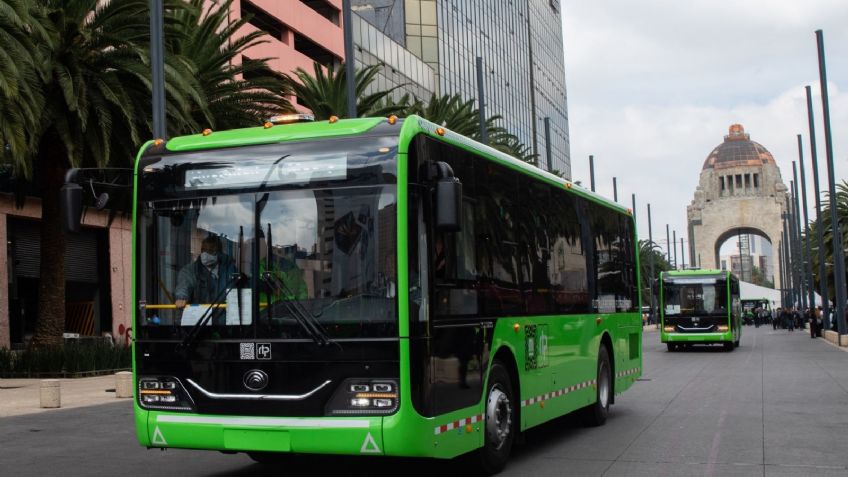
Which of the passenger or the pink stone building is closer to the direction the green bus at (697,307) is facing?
the passenger

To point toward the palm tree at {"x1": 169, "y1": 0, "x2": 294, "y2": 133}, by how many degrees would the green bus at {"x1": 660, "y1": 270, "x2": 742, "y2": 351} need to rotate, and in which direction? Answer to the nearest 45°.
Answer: approximately 45° to its right

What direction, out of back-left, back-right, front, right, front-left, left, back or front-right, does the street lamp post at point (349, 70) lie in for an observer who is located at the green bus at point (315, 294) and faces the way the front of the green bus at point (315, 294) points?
back-right

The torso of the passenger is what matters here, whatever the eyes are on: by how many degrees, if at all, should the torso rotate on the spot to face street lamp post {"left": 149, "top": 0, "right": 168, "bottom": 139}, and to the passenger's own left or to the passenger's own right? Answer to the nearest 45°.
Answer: approximately 135° to the passenger's own right

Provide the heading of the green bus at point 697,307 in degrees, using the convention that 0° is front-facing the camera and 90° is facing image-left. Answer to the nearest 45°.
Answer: approximately 0°

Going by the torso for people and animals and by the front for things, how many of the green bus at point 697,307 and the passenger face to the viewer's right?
0

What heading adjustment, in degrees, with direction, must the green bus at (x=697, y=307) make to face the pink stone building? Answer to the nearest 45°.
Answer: approximately 90° to its right

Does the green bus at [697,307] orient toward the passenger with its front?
yes

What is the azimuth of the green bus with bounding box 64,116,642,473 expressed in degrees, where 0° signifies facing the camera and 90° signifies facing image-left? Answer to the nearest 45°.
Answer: approximately 45°

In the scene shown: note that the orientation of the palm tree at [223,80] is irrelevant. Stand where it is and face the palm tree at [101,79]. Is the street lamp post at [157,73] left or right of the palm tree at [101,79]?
left

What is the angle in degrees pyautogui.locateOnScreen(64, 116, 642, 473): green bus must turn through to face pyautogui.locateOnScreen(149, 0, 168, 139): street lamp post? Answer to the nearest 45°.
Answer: approximately 135° to its right
